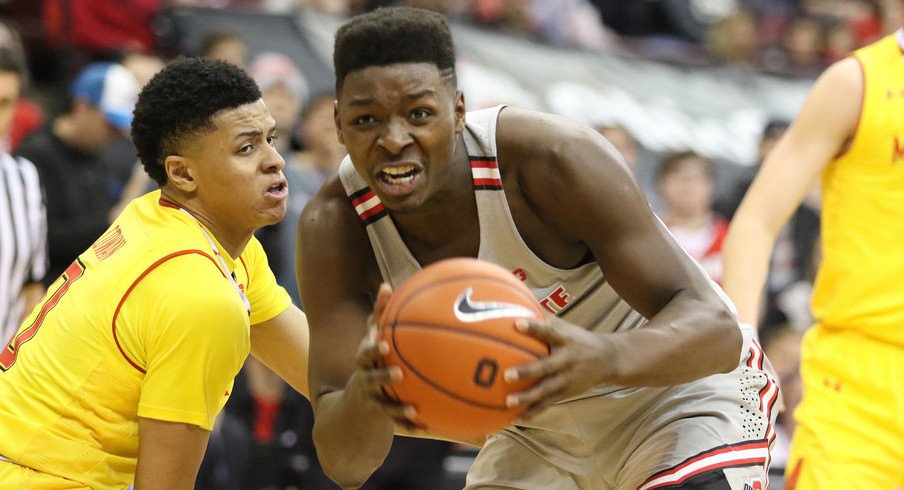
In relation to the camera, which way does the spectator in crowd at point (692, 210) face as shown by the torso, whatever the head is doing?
toward the camera

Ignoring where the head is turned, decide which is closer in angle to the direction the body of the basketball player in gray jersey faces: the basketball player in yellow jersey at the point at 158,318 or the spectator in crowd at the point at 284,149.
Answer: the basketball player in yellow jersey

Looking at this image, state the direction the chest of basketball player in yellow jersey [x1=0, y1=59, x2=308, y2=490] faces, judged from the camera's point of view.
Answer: to the viewer's right

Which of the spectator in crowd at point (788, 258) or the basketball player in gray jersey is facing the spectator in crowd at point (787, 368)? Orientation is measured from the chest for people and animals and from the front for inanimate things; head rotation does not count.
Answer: the spectator in crowd at point (788, 258)

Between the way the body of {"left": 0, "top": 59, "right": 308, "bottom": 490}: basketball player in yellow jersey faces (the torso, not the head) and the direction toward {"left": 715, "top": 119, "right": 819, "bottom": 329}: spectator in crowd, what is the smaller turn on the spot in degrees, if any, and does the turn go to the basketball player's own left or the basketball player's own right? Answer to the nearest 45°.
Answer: approximately 45° to the basketball player's own left

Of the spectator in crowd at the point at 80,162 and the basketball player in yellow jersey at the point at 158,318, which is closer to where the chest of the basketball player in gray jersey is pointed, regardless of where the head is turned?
the basketball player in yellow jersey

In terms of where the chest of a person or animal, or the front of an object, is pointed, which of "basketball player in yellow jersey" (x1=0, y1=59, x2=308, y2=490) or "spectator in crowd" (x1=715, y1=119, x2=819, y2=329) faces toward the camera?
the spectator in crowd

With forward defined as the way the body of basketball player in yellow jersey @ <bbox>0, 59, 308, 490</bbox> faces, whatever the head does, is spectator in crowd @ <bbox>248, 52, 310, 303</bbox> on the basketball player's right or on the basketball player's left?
on the basketball player's left

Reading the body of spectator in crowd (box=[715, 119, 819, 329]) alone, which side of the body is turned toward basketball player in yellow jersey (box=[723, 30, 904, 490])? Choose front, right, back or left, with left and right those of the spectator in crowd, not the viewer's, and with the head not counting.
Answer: front

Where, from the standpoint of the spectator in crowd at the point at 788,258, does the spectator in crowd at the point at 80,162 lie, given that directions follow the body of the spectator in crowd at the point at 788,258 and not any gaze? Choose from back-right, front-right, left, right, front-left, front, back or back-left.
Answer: front-right

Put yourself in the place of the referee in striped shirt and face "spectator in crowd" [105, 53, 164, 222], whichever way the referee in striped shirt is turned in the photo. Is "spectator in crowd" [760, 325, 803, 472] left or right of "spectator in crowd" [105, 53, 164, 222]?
right

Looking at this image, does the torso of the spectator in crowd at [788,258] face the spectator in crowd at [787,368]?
yes

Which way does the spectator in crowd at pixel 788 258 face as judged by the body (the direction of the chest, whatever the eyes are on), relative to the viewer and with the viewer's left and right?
facing the viewer

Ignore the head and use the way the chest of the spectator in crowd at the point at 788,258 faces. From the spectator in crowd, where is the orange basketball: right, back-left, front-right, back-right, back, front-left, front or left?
front

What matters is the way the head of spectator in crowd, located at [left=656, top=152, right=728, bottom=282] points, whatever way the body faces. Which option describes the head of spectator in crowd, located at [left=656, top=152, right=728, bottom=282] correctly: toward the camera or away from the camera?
toward the camera
